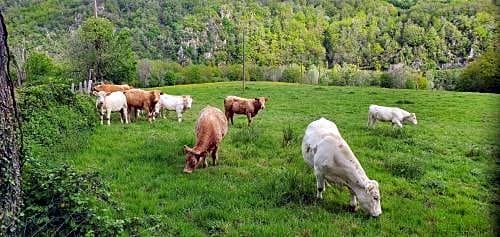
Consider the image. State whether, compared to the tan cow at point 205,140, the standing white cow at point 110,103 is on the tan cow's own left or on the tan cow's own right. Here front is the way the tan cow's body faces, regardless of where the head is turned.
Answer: on the tan cow's own right

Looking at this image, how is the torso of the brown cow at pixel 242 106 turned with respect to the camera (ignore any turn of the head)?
to the viewer's right

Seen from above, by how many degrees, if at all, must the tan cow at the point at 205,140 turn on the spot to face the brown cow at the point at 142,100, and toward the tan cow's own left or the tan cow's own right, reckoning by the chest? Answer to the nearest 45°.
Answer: approximately 135° to the tan cow's own right

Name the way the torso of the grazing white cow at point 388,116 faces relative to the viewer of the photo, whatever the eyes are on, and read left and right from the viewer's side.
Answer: facing to the right of the viewer

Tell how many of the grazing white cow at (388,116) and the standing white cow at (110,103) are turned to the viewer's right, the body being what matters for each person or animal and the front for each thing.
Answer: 1

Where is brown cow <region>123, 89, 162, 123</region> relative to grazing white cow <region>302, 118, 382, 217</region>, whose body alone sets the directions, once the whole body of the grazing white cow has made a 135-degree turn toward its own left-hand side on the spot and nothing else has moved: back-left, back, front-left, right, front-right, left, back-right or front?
front-left

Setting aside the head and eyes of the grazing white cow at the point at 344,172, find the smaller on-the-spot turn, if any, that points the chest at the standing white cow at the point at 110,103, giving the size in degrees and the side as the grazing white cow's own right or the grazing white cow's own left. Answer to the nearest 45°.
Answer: approximately 180°

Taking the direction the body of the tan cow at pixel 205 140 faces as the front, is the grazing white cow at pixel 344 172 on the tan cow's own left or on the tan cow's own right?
on the tan cow's own left

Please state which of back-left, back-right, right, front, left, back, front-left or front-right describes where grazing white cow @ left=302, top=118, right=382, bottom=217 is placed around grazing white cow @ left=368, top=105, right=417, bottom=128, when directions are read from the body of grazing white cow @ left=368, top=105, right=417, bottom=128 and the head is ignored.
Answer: right

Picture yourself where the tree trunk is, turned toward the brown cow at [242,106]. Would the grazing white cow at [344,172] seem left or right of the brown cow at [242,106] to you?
right

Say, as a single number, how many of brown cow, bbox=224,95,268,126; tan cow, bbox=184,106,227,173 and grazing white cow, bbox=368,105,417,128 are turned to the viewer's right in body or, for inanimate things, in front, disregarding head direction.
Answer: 2
